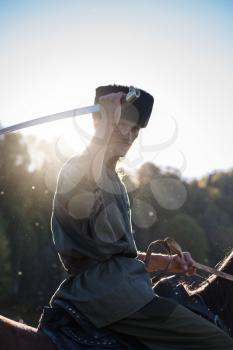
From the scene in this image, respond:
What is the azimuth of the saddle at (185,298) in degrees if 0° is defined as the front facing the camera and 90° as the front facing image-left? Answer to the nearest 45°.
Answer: approximately 270°
